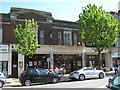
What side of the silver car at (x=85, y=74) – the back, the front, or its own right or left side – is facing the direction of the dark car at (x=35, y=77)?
back

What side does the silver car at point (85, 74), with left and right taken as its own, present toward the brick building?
left

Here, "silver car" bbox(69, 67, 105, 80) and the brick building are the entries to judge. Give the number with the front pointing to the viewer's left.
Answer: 0

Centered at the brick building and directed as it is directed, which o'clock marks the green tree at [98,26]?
The green tree is roughly at 11 o'clock from the brick building.

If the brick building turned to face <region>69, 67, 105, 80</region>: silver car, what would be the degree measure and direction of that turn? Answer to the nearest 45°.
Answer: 0° — it already faces it

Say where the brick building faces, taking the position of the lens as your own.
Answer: facing the viewer and to the right of the viewer

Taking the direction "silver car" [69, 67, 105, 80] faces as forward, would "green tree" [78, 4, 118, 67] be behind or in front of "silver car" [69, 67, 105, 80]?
in front

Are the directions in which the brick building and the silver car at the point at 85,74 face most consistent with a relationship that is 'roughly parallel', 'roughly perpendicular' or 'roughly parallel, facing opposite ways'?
roughly perpendicular

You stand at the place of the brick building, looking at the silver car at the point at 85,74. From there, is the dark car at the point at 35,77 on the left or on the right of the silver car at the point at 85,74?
right
